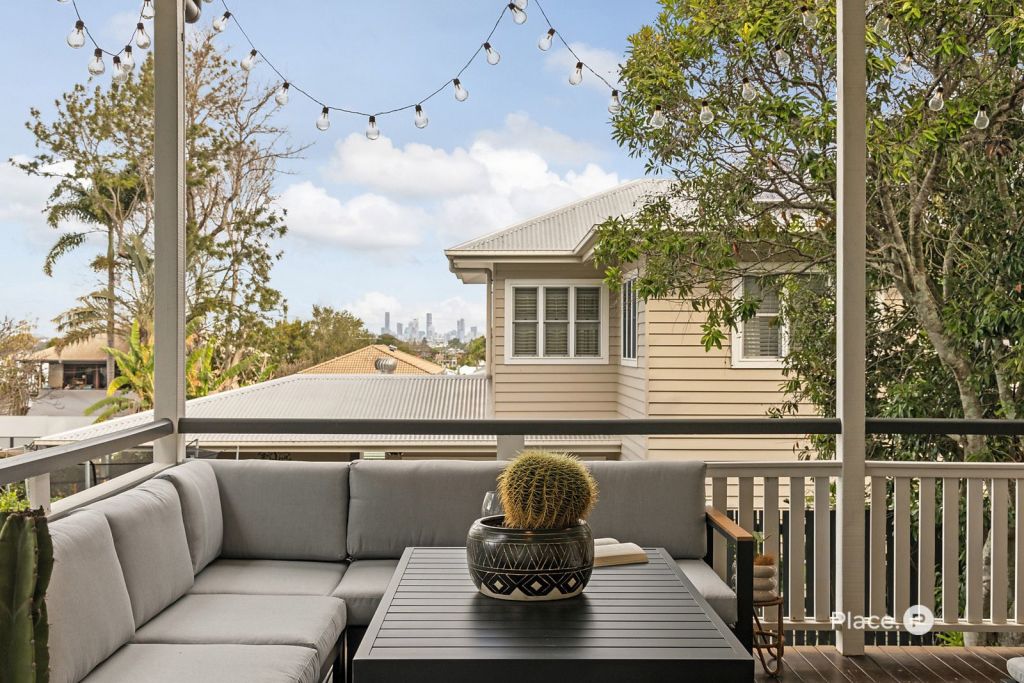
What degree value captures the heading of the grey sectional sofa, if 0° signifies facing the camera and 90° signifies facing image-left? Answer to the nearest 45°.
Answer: approximately 0°

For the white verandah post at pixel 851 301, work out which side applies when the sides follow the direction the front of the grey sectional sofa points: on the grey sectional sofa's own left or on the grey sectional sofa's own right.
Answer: on the grey sectional sofa's own left

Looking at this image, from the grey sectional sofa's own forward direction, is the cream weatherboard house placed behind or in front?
behind

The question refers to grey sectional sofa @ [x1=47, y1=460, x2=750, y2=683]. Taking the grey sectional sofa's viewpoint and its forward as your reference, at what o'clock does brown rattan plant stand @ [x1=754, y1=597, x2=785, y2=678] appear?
The brown rattan plant stand is roughly at 9 o'clock from the grey sectional sofa.
